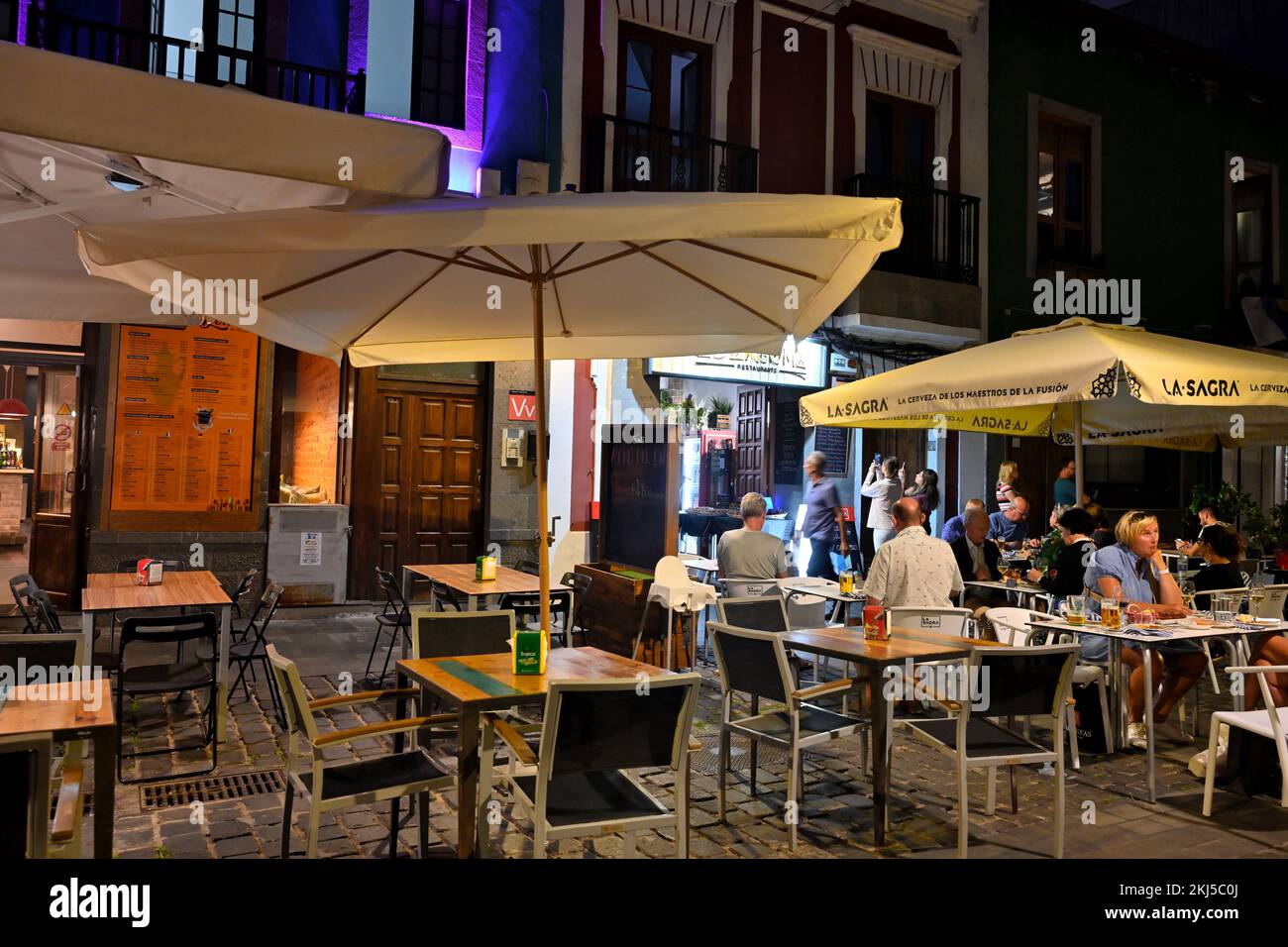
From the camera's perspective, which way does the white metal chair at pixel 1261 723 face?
to the viewer's left

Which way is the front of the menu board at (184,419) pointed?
toward the camera

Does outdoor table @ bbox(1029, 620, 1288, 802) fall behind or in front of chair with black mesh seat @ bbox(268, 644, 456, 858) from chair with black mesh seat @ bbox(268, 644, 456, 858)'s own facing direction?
in front

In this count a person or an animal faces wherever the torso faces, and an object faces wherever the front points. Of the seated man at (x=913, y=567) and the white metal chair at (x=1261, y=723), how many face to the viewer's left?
1

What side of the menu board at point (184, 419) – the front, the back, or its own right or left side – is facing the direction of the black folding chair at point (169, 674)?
front

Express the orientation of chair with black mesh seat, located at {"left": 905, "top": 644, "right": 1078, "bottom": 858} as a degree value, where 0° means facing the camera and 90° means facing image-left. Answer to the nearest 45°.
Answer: approximately 135°

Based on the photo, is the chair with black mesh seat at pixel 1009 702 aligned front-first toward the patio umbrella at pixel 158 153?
no

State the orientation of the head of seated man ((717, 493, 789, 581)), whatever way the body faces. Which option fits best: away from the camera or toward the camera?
away from the camera

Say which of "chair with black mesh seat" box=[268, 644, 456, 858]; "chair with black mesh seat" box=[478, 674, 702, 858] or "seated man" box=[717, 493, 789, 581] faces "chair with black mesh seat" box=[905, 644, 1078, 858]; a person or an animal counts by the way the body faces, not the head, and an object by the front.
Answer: "chair with black mesh seat" box=[268, 644, 456, 858]

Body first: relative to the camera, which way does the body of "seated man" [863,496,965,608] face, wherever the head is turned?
away from the camera

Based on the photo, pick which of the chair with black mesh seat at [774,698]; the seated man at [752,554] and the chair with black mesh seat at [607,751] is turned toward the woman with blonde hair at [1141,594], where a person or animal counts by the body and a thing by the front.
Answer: the chair with black mesh seat at [774,698]

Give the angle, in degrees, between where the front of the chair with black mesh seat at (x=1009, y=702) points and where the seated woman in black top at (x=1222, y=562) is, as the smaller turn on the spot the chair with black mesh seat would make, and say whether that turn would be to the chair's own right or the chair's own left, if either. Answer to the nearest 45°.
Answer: approximately 90° to the chair's own right

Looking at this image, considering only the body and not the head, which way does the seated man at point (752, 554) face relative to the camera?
away from the camera

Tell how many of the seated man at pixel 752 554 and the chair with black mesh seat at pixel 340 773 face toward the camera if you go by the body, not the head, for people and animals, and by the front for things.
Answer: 0

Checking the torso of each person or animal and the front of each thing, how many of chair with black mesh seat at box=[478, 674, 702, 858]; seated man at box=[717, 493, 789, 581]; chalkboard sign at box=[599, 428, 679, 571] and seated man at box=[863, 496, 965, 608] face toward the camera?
1

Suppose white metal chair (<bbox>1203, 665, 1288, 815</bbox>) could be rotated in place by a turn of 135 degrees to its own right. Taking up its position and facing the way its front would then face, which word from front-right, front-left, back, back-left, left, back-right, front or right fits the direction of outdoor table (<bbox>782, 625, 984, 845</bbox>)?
back

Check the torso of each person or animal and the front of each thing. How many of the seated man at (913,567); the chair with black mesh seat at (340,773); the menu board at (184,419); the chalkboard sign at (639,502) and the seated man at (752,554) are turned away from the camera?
2

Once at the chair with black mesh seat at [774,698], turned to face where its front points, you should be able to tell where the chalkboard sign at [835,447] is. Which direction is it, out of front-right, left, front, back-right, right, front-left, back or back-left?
front-left

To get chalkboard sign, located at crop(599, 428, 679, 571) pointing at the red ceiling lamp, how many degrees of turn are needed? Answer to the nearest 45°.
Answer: approximately 135° to its right

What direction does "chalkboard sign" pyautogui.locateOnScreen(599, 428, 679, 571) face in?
toward the camera

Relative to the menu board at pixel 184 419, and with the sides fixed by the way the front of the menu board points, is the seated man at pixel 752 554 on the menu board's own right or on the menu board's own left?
on the menu board's own left

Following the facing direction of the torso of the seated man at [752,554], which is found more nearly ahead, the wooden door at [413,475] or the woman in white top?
the woman in white top
